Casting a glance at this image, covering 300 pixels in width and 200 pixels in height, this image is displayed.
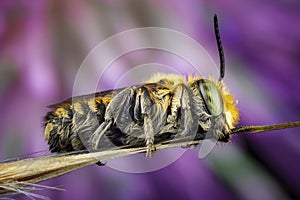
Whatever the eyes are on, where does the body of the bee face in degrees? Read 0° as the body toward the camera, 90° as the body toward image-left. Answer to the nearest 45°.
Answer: approximately 270°
